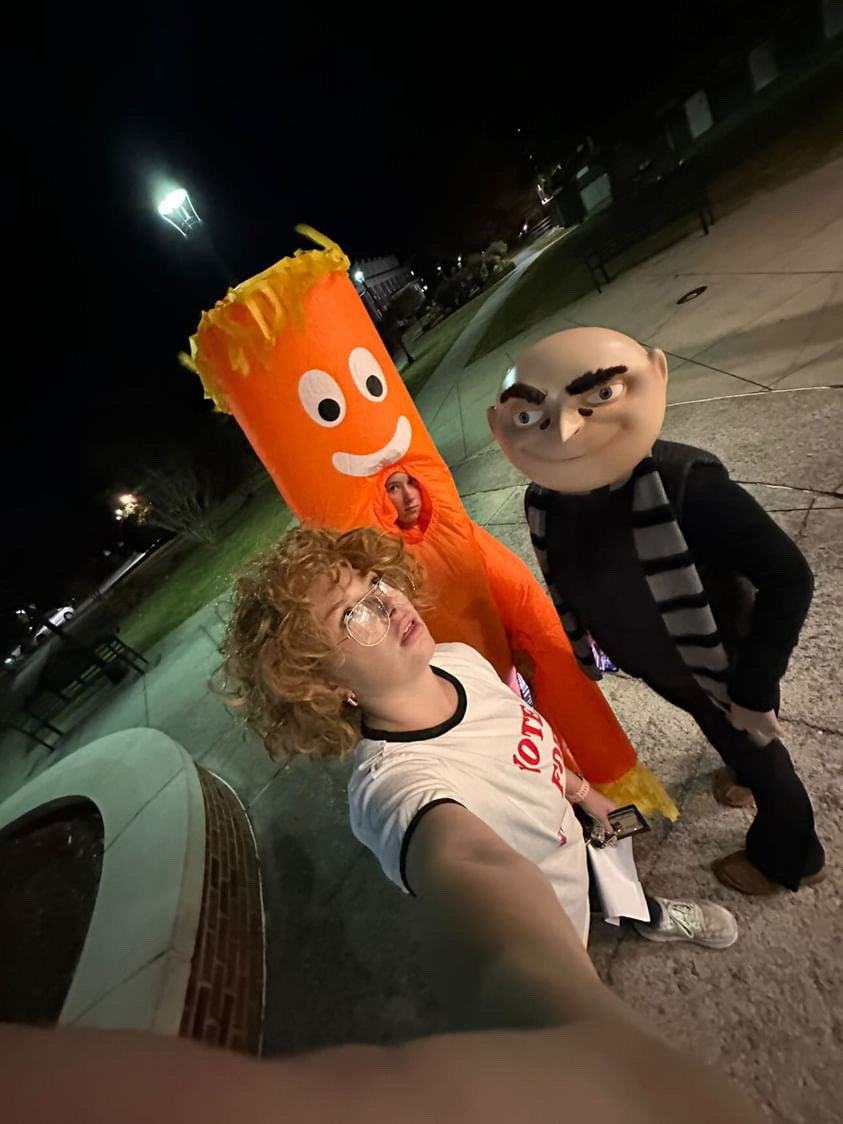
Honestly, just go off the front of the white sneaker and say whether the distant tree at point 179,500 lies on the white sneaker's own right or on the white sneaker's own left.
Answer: on the white sneaker's own left

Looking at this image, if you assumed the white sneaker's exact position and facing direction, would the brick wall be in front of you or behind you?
behind

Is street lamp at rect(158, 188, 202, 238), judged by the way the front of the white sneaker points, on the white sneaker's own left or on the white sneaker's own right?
on the white sneaker's own left

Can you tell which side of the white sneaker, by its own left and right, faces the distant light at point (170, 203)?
left

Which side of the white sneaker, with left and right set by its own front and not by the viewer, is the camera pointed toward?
right

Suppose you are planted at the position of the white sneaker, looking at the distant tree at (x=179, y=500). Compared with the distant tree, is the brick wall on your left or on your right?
left

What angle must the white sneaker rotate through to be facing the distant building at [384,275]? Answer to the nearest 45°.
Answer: approximately 90° to its left
